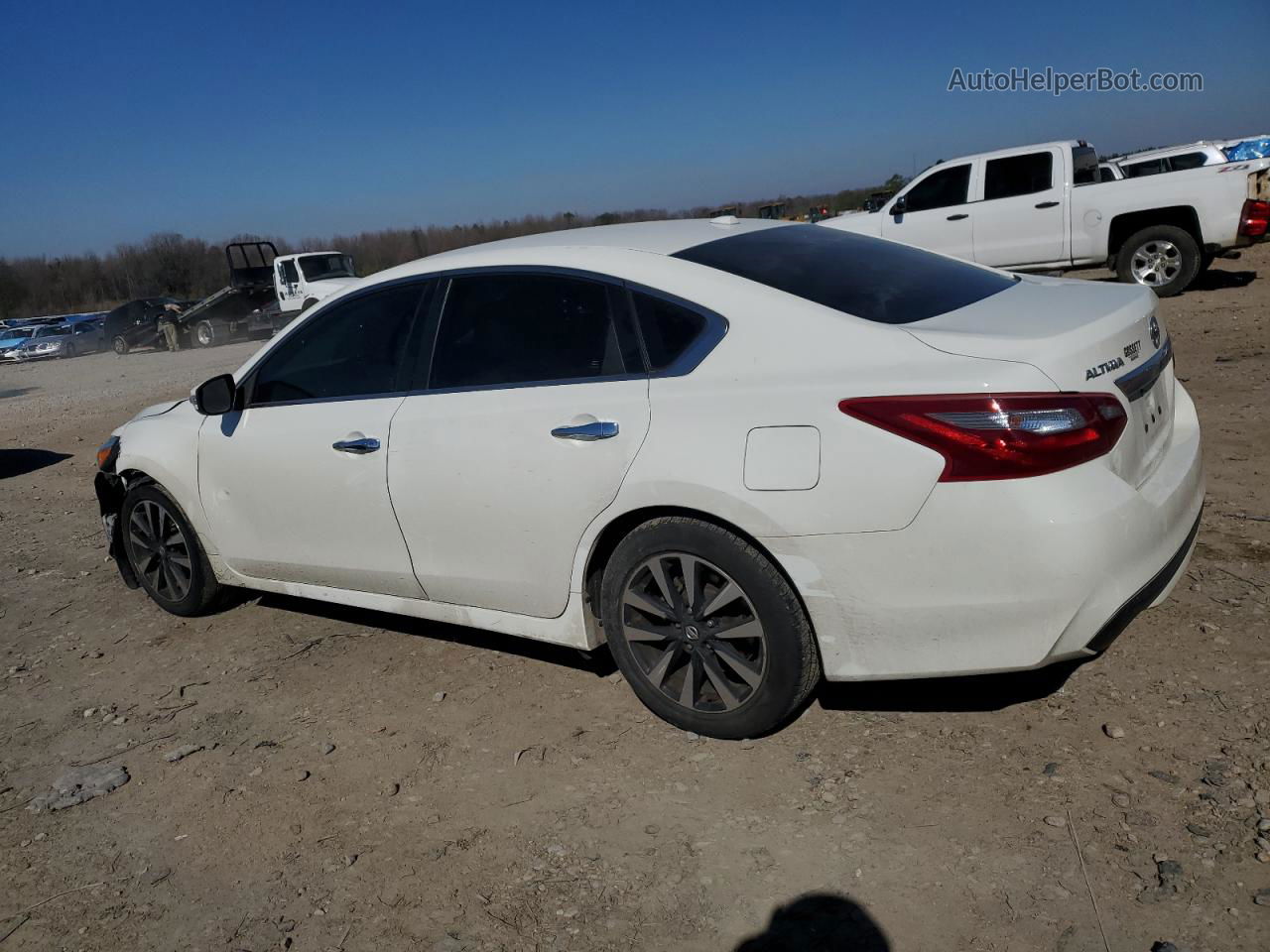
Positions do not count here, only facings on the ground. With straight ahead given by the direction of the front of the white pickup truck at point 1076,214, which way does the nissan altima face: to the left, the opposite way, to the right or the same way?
the same way

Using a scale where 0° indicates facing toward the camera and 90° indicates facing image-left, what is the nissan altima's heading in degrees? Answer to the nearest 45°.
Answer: approximately 135°

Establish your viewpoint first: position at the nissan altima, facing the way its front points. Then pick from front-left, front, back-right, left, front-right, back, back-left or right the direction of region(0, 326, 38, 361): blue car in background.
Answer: front

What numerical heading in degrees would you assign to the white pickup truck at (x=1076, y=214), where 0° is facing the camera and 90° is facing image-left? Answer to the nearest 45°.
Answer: approximately 90°

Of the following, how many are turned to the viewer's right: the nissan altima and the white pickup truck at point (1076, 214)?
0

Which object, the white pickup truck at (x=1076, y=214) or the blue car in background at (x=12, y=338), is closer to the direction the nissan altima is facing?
the blue car in background

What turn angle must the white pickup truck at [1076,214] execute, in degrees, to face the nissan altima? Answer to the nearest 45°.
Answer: approximately 90° to its left

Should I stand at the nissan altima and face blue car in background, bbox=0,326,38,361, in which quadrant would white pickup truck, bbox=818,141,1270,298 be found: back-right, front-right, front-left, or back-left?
front-right

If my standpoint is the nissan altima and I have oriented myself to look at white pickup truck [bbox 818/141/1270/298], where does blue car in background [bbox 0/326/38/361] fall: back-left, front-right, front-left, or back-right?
front-left

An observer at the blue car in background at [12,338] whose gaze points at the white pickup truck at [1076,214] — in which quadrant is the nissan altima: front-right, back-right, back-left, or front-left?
front-right

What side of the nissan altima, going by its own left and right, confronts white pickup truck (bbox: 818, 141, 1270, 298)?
right
